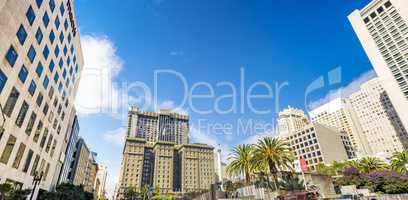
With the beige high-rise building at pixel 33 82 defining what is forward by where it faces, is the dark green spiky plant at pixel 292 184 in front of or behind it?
in front

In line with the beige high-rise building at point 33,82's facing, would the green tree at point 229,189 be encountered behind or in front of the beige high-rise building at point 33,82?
in front

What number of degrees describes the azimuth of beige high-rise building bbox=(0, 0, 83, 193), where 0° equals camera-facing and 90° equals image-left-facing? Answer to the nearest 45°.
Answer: approximately 315°

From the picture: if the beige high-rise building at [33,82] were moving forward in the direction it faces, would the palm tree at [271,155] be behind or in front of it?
in front

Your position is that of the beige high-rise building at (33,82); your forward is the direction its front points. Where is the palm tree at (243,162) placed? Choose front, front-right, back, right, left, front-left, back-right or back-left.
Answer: front-left
